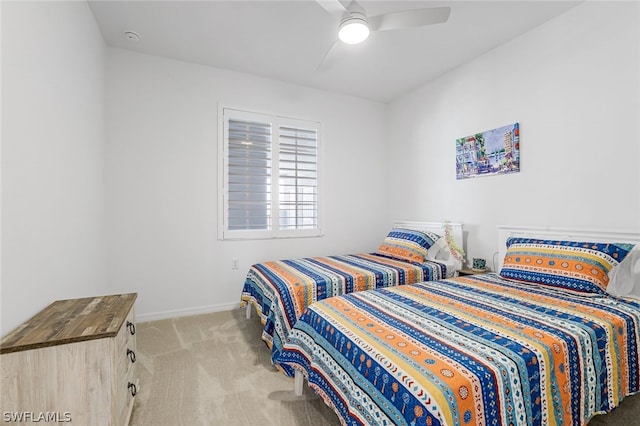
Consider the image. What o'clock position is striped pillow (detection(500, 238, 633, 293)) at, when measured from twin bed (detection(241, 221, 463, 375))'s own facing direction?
The striped pillow is roughly at 8 o'clock from the twin bed.

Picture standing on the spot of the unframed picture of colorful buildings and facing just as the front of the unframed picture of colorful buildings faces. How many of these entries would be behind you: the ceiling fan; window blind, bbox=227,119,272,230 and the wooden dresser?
0

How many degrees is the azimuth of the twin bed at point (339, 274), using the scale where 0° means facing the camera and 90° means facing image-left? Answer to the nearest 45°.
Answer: approximately 45°

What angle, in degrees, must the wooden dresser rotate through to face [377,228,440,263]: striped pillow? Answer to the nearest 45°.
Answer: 0° — it already faces it

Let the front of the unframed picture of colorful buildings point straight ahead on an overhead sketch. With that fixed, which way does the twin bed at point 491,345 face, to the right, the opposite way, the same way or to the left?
the same way

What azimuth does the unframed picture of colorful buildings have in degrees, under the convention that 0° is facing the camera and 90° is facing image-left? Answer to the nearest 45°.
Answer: approximately 45°

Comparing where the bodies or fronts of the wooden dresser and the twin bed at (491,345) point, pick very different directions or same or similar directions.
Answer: very different directions

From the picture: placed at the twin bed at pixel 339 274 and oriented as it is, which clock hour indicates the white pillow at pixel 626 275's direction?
The white pillow is roughly at 8 o'clock from the twin bed.

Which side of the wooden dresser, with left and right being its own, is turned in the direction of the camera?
right

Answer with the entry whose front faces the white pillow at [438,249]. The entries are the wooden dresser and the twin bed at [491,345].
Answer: the wooden dresser

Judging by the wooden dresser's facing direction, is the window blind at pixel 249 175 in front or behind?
in front

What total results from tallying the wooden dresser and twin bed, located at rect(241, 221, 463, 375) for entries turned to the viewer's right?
1
